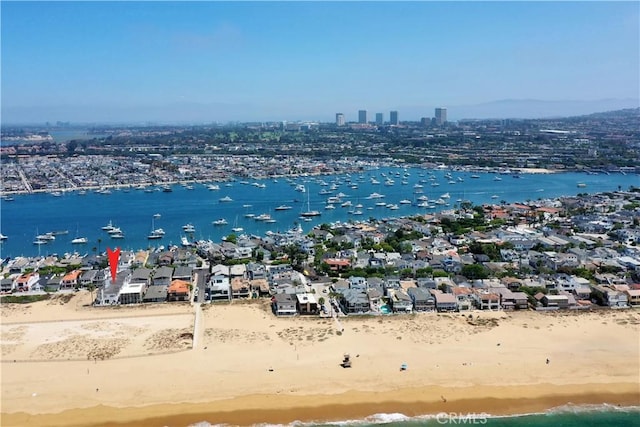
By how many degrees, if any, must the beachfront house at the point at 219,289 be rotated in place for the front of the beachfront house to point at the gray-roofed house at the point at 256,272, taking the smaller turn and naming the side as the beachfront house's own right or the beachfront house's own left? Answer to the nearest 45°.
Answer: approximately 135° to the beachfront house's own left

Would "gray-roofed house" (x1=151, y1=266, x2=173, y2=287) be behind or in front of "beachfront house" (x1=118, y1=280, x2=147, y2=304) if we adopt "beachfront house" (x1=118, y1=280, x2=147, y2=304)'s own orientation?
behind

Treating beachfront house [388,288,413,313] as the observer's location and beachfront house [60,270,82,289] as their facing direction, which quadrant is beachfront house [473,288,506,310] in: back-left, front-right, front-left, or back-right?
back-right

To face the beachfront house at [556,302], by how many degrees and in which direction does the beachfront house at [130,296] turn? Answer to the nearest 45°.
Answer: approximately 45° to its left

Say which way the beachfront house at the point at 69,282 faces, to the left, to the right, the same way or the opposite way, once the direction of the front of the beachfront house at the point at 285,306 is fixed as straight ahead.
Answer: the same way

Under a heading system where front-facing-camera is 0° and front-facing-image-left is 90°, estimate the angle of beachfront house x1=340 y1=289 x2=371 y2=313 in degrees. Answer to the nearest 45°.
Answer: approximately 0°

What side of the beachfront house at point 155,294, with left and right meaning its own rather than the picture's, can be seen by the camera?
front

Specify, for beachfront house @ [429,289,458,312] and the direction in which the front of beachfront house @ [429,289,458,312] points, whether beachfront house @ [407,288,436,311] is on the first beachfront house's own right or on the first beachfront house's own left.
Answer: on the first beachfront house's own right

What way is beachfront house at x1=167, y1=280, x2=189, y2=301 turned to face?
toward the camera

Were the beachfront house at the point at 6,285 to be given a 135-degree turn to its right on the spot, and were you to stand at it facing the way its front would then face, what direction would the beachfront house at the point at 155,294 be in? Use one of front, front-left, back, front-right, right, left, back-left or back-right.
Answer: back

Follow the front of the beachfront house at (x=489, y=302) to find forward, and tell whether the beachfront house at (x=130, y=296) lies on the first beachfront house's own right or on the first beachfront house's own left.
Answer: on the first beachfront house's own right

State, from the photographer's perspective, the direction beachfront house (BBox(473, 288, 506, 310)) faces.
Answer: facing the viewer

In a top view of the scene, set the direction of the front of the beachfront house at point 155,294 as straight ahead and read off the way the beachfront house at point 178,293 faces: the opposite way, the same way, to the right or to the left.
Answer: the same way
